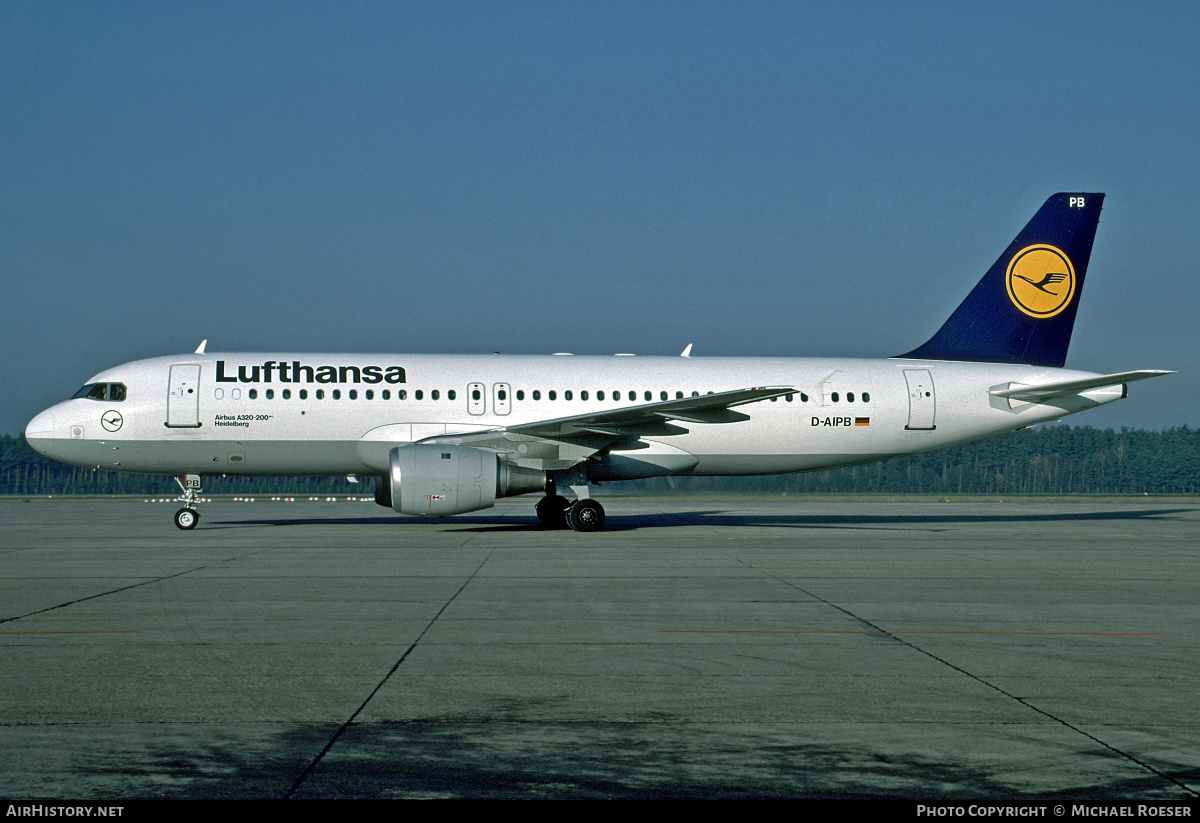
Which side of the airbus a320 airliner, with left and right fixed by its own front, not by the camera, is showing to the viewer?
left
